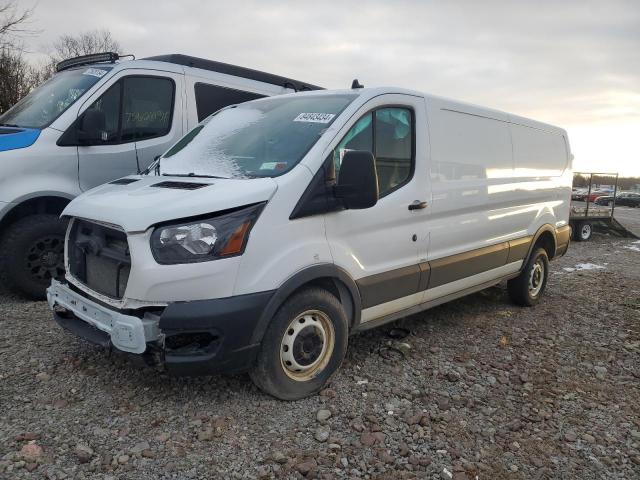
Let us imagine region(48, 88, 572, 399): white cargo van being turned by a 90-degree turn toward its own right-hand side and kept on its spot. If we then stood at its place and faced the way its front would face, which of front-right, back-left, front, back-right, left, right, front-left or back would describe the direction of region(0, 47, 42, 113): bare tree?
front

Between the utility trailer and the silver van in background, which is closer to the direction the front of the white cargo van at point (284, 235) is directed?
the silver van in background

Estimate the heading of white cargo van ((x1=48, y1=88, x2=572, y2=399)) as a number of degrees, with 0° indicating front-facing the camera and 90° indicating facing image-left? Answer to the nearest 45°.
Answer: approximately 45°

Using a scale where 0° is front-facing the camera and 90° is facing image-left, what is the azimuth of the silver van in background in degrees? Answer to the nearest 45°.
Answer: approximately 45°

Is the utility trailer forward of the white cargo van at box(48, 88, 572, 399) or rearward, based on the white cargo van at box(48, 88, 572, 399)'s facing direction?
rearward

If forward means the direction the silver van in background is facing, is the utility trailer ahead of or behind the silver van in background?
behind

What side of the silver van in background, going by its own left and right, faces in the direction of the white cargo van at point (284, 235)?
left

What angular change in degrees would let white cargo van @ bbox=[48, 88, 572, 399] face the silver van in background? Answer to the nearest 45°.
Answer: approximately 90° to its right

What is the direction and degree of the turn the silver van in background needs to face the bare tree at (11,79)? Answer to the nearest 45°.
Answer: approximately 135° to its right
